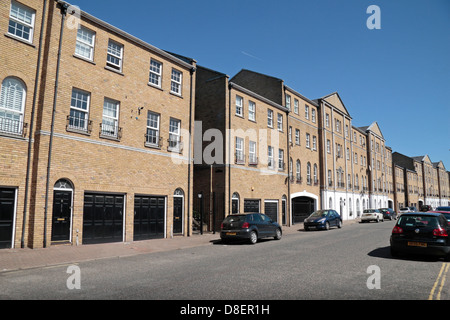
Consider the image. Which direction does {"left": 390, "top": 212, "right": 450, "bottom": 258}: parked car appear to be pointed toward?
away from the camera

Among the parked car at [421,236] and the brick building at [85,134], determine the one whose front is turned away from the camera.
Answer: the parked car

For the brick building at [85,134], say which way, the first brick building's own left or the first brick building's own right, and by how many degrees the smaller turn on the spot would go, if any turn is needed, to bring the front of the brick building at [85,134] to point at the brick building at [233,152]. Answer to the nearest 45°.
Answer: approximately 90° to the first brick building's own left

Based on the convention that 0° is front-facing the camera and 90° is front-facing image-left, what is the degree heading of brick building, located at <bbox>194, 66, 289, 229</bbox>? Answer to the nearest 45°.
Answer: approximately 315°

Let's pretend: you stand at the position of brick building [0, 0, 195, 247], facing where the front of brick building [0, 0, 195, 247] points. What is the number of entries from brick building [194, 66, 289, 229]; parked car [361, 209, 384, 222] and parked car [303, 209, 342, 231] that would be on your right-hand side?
0

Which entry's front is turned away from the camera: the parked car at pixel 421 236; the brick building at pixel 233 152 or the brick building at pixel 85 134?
the parked car

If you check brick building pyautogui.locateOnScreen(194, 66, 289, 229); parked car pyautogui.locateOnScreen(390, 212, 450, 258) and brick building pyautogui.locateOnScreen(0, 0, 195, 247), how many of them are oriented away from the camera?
1

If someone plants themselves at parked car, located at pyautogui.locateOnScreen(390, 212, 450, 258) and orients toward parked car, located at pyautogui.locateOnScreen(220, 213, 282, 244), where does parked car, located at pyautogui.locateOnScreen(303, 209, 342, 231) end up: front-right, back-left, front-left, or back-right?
front-right

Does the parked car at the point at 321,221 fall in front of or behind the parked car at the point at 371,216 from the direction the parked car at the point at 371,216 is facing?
behind

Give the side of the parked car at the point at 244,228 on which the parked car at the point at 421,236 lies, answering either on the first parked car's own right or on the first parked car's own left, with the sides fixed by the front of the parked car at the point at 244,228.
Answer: on the first parked car's own right

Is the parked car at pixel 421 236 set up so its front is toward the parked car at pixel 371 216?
yes

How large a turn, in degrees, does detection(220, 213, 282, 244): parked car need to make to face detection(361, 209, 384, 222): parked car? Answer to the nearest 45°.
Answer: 0° — it already faces it

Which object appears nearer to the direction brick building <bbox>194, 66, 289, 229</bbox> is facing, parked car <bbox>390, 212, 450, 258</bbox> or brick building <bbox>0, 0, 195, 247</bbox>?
the parked car

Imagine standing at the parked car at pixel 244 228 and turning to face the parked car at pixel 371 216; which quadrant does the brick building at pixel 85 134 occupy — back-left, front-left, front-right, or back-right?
back-left

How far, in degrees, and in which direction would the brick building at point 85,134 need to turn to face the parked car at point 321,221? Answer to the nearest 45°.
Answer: approximately 45° to its left

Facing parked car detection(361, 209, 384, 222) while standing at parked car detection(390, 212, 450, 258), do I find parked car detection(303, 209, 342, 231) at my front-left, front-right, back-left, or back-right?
front-left

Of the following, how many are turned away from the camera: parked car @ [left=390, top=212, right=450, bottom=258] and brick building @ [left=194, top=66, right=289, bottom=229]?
1

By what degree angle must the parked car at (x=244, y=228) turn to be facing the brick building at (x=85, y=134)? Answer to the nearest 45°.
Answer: approximately 135° to its left

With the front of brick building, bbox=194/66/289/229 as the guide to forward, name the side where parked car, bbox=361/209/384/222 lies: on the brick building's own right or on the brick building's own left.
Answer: on the brick building's own left
